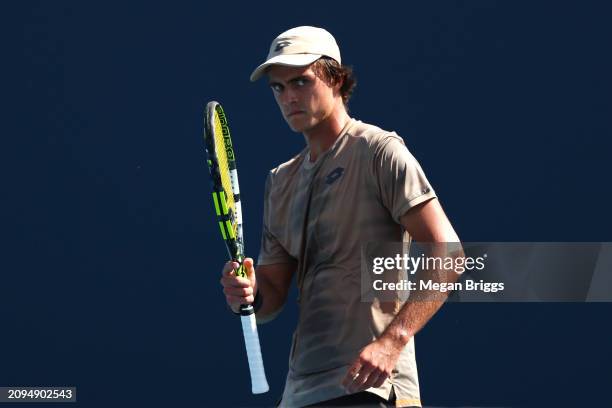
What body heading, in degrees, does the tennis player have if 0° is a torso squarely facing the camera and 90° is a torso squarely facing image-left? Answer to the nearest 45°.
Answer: approximately 45°
